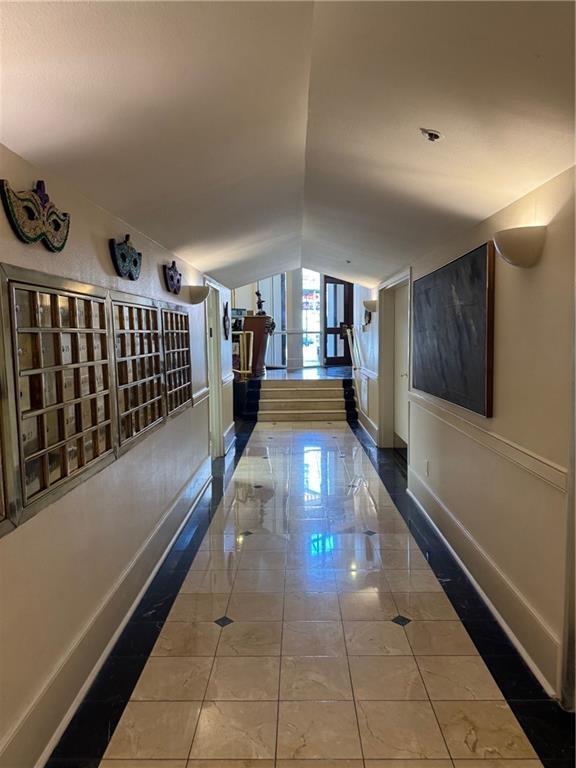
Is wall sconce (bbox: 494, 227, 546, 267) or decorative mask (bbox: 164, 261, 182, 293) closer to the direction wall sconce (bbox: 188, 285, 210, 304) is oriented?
the wall sconce

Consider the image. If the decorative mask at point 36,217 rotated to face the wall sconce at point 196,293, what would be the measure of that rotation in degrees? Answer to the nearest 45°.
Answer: approximately 90° to its left

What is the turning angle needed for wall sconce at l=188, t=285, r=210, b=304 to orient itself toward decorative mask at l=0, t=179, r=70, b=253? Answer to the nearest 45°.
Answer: approximately 90° to its right

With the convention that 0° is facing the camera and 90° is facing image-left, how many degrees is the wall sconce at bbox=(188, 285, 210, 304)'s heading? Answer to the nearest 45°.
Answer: approximately 270°

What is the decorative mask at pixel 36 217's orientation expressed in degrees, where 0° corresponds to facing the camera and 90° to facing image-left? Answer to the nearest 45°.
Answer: approximately 315°

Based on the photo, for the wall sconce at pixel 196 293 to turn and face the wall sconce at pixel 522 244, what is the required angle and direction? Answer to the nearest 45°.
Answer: approximately 45° to its right

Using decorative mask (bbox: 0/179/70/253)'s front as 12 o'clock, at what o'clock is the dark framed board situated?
The dark framed board is roughly at 10 o'clock from the decorative mask.

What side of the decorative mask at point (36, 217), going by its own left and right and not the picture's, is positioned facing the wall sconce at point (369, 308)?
left
